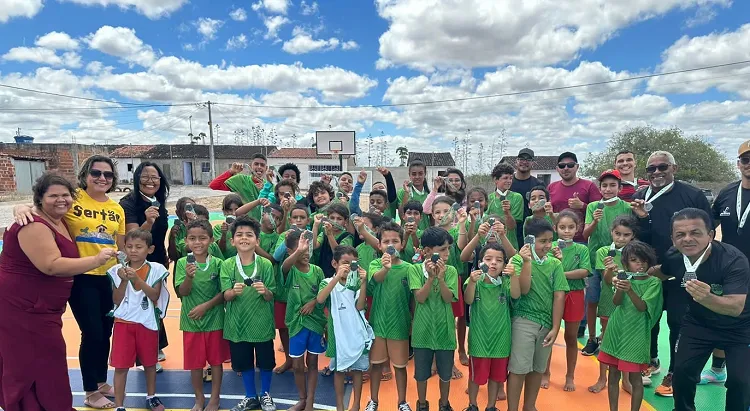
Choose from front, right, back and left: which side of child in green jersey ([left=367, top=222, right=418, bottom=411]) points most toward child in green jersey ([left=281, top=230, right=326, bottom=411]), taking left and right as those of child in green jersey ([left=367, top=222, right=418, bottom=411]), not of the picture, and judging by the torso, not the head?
right

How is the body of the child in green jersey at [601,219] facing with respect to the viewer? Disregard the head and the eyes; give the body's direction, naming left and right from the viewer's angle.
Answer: facing the viewer

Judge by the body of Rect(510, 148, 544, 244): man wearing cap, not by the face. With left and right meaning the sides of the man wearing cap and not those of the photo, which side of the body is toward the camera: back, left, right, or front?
front

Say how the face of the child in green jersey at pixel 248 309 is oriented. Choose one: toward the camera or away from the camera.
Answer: toward the camera

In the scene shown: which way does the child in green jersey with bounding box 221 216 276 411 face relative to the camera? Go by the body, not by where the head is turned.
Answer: toward the camera

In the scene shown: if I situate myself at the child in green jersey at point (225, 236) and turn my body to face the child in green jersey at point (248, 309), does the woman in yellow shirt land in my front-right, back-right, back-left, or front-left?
front-right

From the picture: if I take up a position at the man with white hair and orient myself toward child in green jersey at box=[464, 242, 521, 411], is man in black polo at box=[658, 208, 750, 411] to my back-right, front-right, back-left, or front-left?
front-left

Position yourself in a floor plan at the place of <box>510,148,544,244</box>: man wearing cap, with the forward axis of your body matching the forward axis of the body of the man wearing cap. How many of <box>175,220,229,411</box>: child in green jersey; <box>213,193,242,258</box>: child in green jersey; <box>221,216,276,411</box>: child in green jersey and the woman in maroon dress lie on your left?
0

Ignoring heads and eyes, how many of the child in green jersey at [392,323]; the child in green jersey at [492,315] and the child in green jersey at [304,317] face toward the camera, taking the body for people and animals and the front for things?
3

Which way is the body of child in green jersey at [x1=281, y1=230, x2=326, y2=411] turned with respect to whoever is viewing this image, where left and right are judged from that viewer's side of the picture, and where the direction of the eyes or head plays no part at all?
facing the viewer

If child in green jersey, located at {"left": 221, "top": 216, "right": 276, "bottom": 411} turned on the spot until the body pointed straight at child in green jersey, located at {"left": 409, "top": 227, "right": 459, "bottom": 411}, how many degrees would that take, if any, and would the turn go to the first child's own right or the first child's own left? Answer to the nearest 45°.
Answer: approximately 45° to the first child's own left

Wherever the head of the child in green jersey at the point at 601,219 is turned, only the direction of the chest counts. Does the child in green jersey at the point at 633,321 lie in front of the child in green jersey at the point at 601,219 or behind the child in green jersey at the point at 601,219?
in front

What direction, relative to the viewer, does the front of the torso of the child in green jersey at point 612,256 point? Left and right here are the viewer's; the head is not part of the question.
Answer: facing the viewer and to the left of the viewer

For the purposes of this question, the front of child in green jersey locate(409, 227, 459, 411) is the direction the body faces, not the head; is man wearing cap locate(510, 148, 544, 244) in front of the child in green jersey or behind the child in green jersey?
behind

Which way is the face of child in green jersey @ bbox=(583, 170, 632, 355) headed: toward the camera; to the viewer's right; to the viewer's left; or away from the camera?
toward the camera

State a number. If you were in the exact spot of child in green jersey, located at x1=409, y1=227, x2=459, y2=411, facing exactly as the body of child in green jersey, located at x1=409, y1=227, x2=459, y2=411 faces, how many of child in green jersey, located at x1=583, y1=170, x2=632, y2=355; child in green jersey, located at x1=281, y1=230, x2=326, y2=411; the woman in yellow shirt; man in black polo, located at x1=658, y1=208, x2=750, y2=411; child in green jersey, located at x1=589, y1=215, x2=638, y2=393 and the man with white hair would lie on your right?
2

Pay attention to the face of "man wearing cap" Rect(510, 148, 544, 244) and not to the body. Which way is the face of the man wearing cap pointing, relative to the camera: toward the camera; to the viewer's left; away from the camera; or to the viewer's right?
toward the camera

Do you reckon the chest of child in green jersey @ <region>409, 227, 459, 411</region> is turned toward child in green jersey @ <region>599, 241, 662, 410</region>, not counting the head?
no
